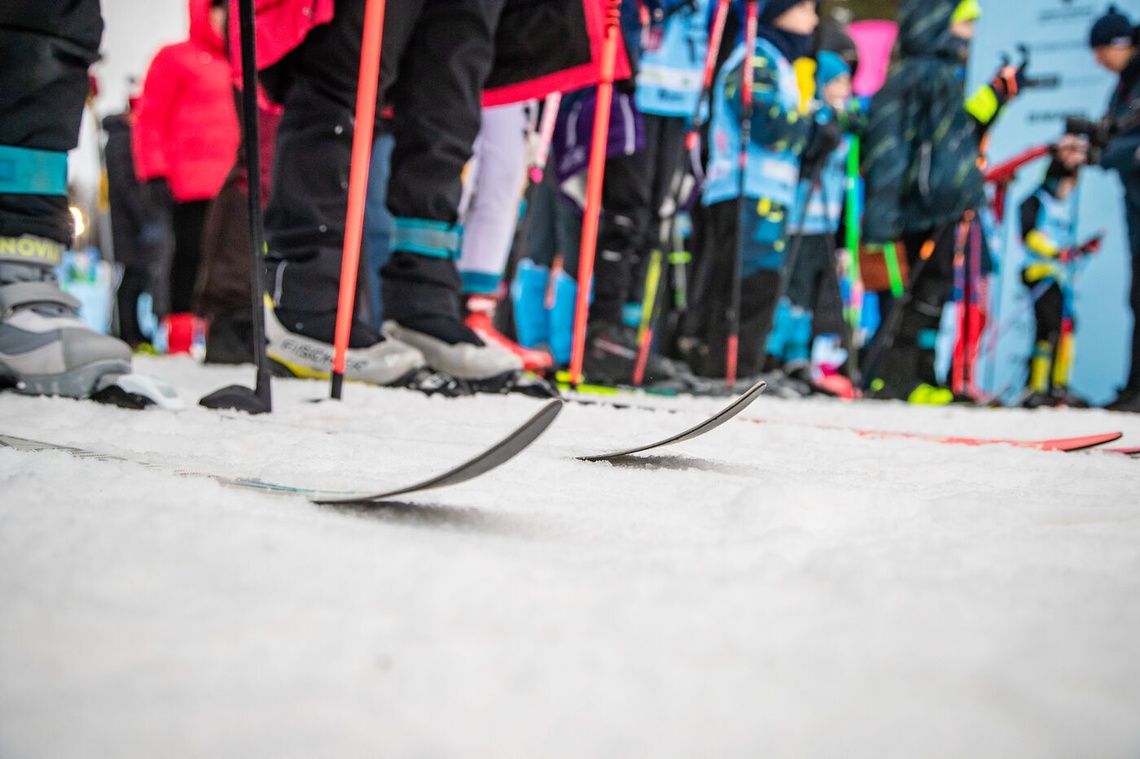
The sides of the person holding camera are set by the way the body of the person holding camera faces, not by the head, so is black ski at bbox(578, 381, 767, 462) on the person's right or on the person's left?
on the person's left

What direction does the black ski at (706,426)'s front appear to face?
to the viewer's right

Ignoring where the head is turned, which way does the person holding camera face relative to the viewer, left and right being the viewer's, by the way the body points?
facing to the left of the viewer

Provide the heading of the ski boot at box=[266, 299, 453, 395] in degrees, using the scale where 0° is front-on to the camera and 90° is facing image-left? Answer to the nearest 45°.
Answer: approximately 270°

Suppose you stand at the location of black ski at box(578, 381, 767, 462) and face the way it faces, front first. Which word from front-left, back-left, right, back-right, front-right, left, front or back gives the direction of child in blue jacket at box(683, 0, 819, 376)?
left
